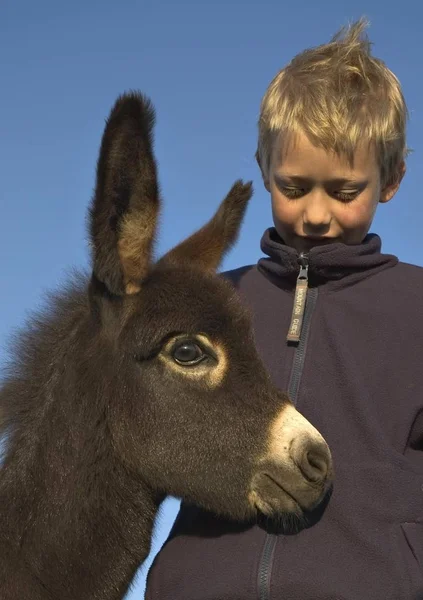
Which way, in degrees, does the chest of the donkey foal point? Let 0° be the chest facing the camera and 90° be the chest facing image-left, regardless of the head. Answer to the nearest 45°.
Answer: approximately 270°
